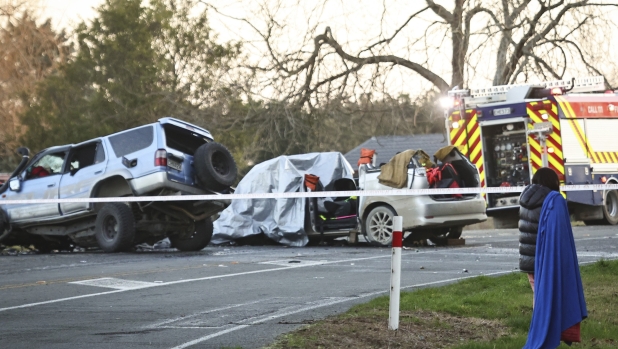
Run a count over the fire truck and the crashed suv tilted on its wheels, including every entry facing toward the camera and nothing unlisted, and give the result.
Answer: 0

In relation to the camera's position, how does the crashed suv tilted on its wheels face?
facing away from the viewer and to the left of the viewer

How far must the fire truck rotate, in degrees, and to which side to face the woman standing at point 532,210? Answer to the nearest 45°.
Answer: approximately 135° to its right

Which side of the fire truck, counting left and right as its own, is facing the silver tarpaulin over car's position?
back

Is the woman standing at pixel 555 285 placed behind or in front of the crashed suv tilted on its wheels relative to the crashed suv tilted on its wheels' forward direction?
behind

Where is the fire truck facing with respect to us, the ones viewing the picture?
facing away from the viewer and to the right of the viewer

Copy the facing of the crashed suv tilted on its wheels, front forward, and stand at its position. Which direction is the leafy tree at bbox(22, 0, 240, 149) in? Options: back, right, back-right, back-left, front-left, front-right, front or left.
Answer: front-right

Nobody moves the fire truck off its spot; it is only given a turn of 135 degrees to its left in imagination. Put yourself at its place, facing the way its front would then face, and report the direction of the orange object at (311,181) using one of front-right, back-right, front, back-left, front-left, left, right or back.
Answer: front-left

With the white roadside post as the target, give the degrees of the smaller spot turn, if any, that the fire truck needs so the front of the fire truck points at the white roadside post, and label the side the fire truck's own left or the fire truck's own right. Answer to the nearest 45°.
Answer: approximately 135° to the fire truck's own right
